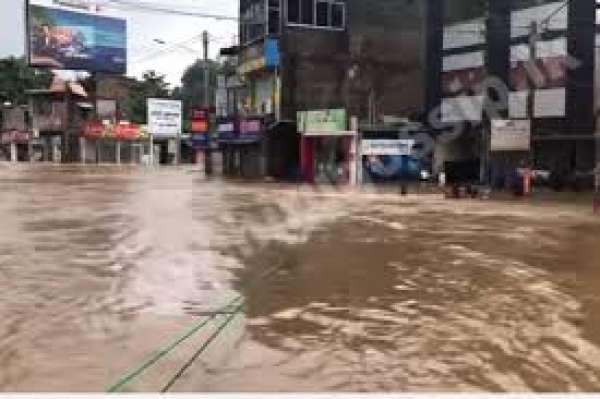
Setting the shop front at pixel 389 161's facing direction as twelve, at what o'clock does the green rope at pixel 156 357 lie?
The green rope is roughly at 12 o'clock from the shop front.

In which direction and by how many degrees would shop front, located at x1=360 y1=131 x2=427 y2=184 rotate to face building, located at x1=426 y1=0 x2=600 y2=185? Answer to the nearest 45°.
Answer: approximately 45° to its left

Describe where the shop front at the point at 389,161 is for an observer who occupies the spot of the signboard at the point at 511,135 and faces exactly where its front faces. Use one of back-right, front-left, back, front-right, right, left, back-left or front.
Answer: back-right

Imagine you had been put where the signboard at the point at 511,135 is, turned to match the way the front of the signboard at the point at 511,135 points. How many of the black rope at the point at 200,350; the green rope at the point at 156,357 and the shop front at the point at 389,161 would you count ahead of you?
2

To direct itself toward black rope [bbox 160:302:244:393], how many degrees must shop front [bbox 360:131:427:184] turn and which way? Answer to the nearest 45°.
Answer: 0° — it already faces it

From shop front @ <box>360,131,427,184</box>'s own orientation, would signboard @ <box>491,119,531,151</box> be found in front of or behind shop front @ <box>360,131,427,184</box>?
in front

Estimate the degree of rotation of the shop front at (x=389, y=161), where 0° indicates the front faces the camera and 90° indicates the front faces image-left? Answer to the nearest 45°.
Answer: approximately 0°

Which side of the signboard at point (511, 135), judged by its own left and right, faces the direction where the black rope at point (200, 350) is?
front

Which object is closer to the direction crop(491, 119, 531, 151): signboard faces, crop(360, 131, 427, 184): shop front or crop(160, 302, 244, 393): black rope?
the black rope

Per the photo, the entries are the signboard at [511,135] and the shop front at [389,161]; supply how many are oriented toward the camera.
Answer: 2

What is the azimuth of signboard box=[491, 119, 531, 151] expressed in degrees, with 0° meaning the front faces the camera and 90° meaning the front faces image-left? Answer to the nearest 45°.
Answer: approximately 0°

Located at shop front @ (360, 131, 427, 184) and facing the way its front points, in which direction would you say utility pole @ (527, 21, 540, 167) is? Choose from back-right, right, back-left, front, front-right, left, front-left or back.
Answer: front-left
